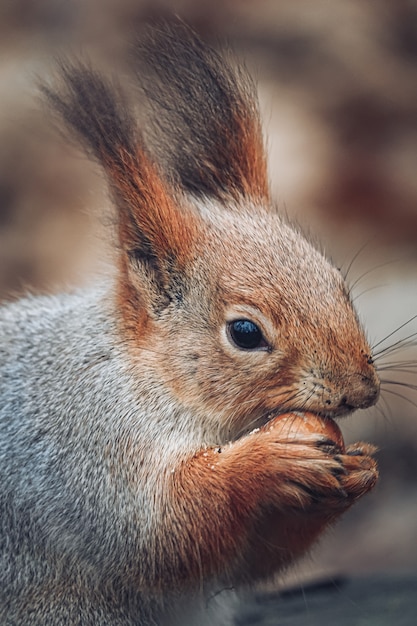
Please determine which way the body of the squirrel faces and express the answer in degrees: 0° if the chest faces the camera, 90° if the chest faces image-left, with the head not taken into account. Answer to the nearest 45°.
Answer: approximately 270°
